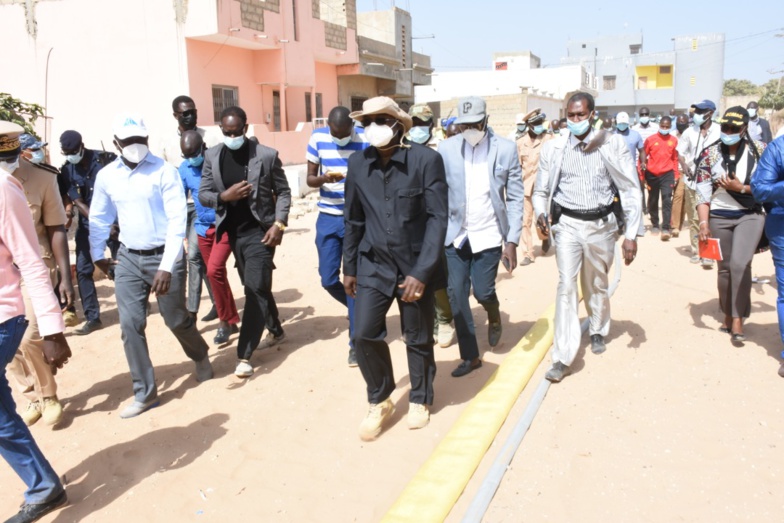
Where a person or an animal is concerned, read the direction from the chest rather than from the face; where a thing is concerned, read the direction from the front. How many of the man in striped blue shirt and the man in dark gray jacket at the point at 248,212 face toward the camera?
2

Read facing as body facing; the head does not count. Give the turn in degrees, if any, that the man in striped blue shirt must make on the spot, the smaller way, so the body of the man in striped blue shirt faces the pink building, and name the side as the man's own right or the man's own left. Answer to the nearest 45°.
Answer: approximately 180°

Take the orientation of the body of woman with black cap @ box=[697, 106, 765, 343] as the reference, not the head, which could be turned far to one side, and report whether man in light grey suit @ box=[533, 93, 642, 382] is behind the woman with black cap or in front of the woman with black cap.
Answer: in front

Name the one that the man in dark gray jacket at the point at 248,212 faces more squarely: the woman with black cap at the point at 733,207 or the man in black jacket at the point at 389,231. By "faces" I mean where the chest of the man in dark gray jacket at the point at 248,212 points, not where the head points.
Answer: the man in black jacket

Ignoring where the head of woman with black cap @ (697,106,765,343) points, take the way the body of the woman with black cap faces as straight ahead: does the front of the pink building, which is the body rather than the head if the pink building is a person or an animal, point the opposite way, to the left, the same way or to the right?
to the left

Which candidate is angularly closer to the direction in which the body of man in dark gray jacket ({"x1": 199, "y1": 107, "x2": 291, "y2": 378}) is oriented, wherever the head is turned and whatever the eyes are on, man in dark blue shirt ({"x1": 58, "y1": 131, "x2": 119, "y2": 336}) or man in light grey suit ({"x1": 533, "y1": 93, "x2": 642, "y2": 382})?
the man in light grey suit

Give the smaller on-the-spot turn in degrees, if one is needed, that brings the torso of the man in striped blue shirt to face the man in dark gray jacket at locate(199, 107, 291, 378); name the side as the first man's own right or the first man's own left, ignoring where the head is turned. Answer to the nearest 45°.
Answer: approximately 90° to the first man's own right

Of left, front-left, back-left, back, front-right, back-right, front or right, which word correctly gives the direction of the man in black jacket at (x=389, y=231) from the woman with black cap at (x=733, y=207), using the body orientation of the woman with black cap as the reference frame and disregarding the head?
front-right

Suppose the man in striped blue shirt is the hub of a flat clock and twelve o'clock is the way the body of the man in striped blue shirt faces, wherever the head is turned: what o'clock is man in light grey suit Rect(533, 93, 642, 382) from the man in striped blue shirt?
The man in light grey suit is roughly at 10 o'clock from the man in striped blue shirt.

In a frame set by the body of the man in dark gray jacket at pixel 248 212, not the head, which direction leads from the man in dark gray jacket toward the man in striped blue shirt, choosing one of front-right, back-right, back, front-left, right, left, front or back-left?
left

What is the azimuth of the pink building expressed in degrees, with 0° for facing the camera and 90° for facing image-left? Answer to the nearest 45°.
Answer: approximately 315°

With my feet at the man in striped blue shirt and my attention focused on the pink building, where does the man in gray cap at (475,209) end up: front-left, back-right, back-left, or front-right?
back-right

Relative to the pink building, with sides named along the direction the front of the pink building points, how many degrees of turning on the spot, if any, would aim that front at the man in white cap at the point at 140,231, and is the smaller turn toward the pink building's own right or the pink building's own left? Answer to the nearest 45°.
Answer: approximately 45° to the pink building's own right
